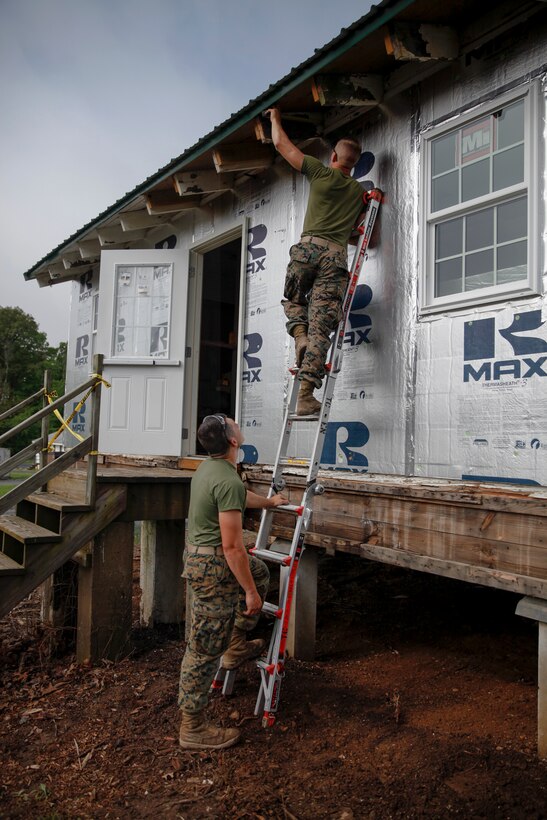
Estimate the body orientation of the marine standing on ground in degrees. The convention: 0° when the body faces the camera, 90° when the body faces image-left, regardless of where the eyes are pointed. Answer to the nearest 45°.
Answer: approximately 270°

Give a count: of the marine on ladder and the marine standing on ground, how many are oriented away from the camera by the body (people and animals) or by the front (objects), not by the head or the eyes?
1

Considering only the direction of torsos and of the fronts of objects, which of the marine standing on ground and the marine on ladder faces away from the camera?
the marine on ladder

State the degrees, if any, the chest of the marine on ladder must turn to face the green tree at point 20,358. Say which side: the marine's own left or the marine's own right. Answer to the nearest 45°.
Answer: approximately 45° to the marine's own left

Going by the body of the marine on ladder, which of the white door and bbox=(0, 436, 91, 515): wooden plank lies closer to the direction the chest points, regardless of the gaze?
the white door

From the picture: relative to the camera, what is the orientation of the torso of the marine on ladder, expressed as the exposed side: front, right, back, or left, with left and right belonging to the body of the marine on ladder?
back

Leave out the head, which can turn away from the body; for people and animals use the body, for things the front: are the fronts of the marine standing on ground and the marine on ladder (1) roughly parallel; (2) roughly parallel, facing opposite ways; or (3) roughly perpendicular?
roughly perpendicular

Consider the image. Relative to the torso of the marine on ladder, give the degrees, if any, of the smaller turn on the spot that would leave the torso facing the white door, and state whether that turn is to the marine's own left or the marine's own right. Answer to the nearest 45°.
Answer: approximately 45° to the marine's own left

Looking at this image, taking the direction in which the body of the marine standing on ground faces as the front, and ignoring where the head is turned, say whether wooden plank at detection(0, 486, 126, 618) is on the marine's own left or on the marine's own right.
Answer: on the marine's own left
